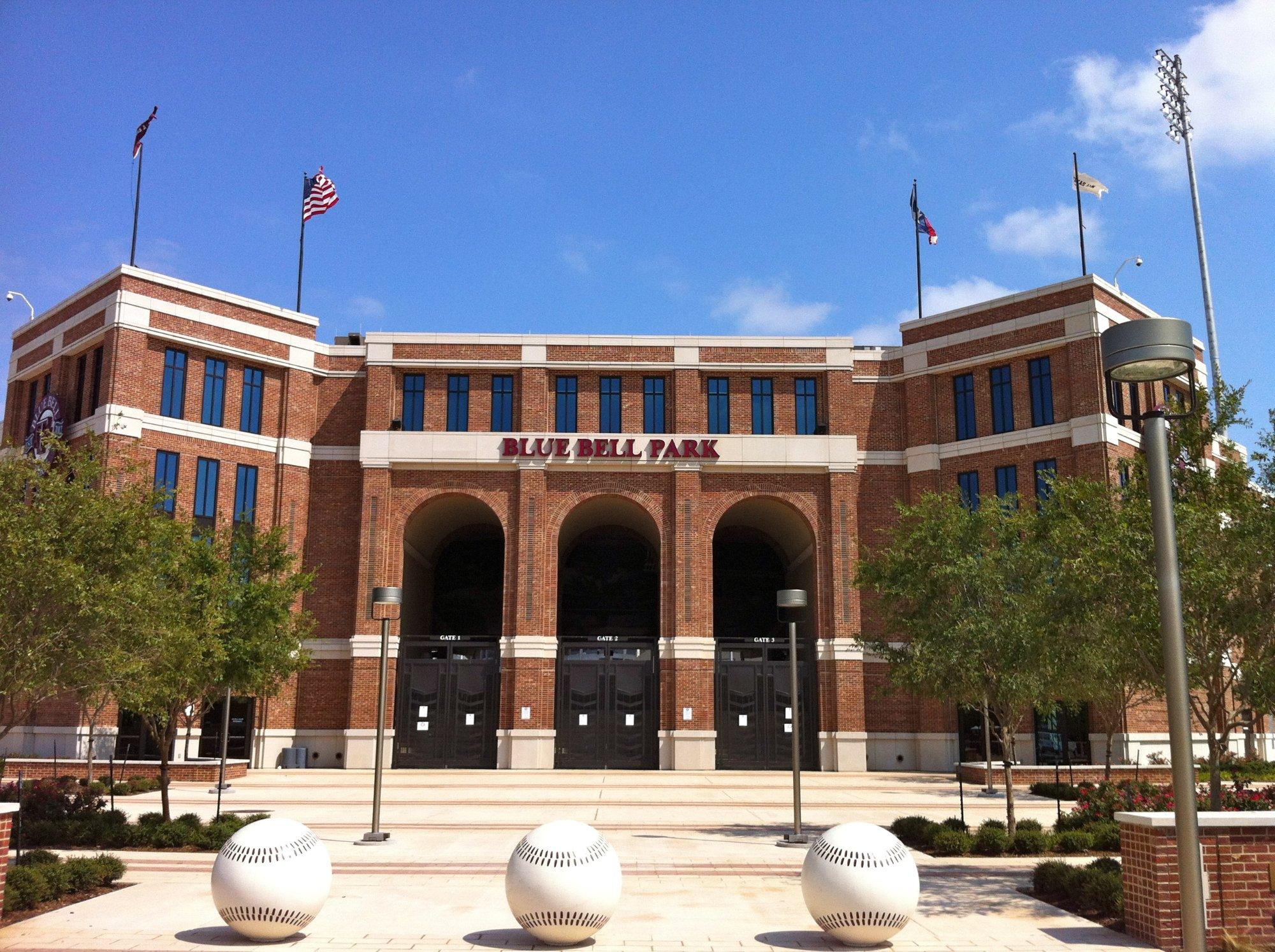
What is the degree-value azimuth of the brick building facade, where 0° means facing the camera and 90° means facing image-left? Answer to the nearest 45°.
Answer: approximately 0°

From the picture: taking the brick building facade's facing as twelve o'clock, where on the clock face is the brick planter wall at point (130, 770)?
The brick planter wall is roughly at 2 o'clock from the brick building facade.

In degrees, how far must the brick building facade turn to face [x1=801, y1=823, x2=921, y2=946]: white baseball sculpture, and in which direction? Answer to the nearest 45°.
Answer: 0° — it already faces it

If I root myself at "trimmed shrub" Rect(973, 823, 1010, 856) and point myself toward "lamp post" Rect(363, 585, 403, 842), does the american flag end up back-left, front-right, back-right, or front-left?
front-right

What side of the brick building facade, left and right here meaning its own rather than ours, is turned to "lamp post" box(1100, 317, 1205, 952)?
front

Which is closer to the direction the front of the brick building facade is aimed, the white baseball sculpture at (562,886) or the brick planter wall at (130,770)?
the white baseball sculpture

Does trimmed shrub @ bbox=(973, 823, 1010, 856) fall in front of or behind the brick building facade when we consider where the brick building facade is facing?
in front

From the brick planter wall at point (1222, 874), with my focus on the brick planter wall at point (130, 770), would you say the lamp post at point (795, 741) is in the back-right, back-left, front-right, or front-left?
front-right

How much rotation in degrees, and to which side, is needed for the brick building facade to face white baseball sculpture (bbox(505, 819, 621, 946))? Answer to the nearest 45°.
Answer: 0° — it already faces it

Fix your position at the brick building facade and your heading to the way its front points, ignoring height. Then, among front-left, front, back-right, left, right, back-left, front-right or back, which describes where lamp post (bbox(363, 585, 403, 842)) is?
front

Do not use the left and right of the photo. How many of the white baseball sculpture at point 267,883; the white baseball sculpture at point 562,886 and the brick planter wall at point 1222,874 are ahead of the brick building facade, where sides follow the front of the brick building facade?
3

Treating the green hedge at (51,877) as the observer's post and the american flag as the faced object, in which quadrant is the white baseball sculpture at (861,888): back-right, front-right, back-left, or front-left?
back-right

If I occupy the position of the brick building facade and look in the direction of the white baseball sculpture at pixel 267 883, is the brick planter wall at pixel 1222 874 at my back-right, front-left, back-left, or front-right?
front-left

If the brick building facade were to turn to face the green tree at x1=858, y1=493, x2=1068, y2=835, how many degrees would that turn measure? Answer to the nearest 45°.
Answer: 0° — it already faces it

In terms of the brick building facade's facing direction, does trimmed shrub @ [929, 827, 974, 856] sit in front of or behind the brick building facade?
in front

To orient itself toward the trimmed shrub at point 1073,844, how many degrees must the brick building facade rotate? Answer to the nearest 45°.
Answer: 0° — it already faces it
